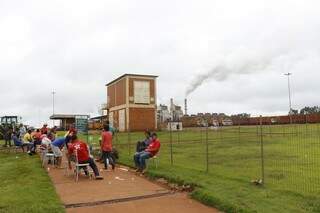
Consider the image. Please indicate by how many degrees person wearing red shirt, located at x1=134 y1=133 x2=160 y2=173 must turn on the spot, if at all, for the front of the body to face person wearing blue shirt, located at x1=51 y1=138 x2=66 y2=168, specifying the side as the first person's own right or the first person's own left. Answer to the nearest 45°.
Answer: approximately 45° to the first person's own right

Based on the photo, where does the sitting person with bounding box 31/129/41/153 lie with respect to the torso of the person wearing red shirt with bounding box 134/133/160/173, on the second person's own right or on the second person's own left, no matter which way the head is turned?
on the second person's own right

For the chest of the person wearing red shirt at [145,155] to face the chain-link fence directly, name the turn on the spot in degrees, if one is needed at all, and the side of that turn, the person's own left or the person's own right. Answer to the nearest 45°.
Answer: approximately 180°

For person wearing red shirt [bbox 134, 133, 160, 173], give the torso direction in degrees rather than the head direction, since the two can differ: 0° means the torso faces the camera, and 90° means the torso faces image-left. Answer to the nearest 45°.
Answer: approximately 90°

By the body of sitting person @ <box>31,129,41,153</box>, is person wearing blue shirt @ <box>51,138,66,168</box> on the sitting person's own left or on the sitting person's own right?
on the sitting person's own left
